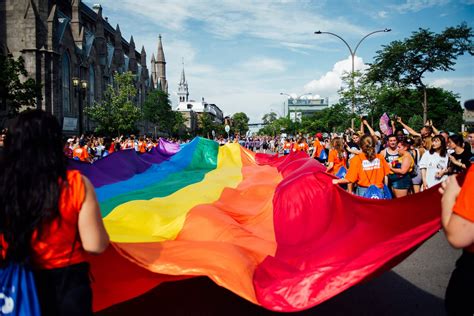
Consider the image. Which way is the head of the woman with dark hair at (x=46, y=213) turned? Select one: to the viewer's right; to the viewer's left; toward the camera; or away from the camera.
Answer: away from the camera

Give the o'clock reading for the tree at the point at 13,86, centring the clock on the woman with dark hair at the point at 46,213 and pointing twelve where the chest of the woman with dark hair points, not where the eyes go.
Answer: The tree is roughly at 12 o'clock from the woman with dark hair.

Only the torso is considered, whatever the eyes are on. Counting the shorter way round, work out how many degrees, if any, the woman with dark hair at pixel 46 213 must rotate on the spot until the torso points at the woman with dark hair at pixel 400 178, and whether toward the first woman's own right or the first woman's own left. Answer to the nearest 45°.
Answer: approximately 45° to the first woman's own right

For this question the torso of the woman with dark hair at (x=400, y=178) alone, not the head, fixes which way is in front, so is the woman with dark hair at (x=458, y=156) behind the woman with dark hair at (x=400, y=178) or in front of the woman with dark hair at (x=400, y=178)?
behind

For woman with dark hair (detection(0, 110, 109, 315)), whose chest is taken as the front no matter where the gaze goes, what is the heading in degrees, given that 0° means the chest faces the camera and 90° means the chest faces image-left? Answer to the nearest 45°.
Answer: approximately 180°
